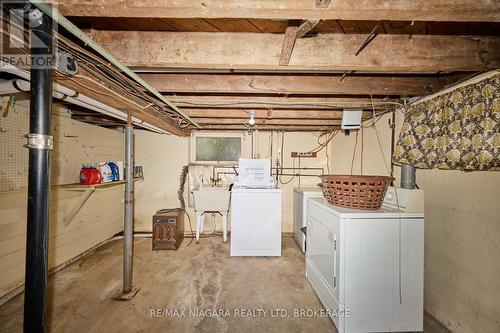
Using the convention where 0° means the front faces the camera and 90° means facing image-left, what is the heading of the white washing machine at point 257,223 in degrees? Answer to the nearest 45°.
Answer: approximately 0°

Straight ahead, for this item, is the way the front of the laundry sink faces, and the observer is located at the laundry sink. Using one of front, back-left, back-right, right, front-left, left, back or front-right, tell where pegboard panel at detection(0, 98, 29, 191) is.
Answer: front-right

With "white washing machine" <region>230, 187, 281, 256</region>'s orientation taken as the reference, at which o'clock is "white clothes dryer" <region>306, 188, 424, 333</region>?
"white clothes dryer" <region>306, 188, 424, 333</region> is roughly at 11 o'clock from "white washing machine" <region>230, 187, 281, 256</region>.

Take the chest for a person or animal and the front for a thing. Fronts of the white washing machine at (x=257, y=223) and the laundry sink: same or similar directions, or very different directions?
same or similar directions

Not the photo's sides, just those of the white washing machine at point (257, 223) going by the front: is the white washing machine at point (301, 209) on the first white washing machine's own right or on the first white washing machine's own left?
on the first white washing machine's own left

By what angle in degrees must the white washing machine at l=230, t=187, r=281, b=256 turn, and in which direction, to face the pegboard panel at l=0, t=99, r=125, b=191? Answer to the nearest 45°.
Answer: approximately 90° to its right

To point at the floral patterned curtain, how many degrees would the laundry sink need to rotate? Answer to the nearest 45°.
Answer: approximately 45° to its left

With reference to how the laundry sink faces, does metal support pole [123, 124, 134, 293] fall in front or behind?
in front

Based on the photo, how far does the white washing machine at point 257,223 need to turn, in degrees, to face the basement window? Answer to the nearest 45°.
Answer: approximately 135° to its right

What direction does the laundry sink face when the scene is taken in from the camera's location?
facing the viewer

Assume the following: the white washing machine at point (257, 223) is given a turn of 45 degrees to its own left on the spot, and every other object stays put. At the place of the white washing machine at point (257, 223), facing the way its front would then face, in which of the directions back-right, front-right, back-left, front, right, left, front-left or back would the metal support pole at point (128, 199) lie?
right

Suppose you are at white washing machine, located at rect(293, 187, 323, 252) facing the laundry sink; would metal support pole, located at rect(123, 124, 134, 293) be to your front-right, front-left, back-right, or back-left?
front-left

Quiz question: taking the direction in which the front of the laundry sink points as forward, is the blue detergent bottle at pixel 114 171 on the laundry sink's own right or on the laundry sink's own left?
on the laundry sink's own right

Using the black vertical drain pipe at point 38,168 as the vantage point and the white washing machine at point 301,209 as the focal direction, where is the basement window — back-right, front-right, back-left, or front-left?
front-left

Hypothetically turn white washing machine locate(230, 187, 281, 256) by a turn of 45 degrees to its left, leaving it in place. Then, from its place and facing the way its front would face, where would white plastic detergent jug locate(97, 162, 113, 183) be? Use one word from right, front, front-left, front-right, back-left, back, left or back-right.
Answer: back-right

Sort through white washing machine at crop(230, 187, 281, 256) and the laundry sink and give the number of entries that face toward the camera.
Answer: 2
